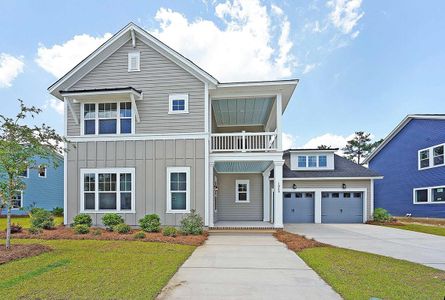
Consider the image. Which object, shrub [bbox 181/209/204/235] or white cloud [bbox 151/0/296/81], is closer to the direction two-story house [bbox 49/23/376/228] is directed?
the shrub

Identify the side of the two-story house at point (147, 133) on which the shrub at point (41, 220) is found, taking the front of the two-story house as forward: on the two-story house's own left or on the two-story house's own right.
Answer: on the two-story house's own right

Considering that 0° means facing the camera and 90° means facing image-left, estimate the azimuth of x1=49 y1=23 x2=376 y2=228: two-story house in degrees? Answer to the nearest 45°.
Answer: approximately 0°

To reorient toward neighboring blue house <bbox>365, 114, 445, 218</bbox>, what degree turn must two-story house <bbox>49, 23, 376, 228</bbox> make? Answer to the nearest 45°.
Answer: approximately 135° to its left
